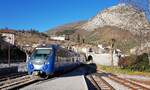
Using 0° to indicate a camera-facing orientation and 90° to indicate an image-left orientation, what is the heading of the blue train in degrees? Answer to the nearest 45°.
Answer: approximately 45°

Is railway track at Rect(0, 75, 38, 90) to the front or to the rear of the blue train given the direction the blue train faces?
to the front
